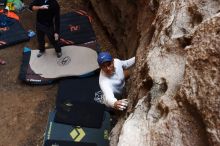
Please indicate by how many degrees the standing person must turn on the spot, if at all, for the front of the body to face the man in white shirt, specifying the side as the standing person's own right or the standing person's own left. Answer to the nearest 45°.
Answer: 0° — they already face them

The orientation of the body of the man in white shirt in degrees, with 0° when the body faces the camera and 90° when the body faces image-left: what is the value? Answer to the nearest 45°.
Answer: approximately 315°

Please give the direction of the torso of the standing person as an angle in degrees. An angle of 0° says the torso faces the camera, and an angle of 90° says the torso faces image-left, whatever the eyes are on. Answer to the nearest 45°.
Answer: approximately 0°

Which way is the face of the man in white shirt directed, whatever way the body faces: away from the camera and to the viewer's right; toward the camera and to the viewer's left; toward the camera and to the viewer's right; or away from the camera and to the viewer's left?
toward the camera and to the viewer's right

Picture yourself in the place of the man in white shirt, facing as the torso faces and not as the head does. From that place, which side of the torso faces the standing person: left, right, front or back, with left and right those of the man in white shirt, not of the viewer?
back
